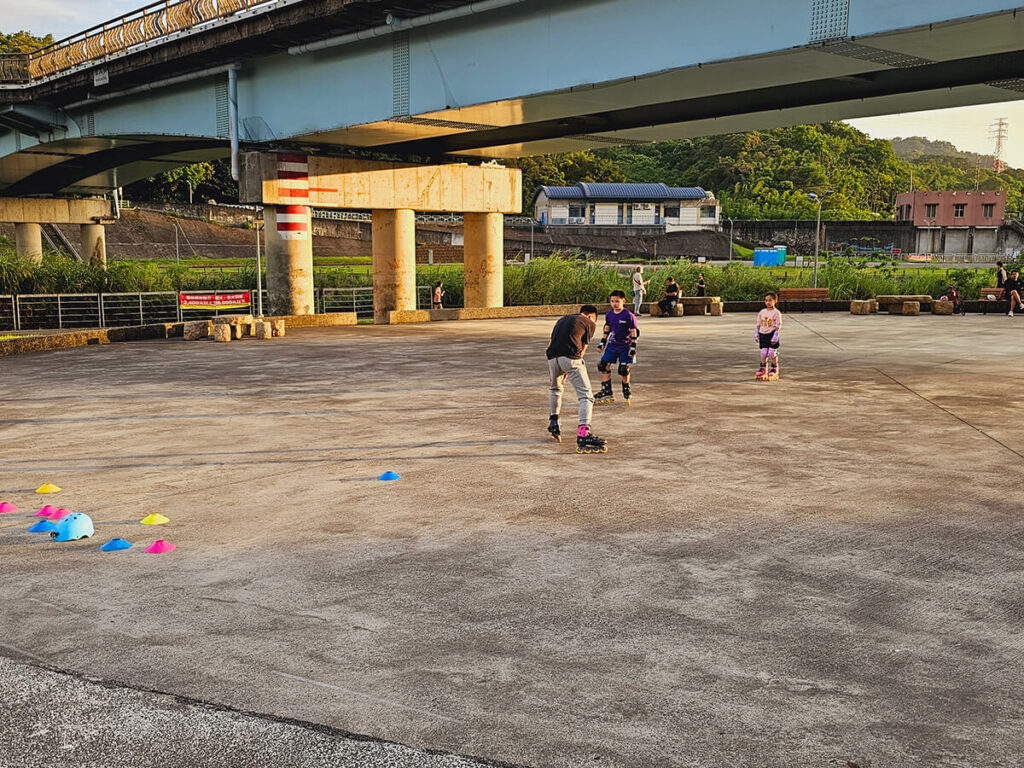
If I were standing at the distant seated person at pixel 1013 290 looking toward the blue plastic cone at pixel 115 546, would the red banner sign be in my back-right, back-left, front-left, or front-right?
front-right

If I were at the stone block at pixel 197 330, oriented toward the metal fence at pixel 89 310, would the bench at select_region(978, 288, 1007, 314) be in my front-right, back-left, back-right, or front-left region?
back-right

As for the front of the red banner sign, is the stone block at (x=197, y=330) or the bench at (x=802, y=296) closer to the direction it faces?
the stone block

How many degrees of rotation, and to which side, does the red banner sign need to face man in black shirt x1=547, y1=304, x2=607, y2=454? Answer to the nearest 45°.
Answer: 0° — it already faces them

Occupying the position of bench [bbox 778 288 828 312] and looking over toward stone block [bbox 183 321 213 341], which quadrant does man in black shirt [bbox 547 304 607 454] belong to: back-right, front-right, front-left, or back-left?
front-left

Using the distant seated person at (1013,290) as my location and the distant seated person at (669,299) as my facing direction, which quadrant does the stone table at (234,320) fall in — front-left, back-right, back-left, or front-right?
front-left

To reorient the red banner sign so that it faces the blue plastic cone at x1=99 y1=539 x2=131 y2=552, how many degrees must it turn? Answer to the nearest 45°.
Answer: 0° — it already faces it

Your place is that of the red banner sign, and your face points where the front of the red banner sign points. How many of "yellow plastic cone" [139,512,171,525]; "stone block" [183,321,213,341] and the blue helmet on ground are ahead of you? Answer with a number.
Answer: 3

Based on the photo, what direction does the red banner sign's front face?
toward the camera

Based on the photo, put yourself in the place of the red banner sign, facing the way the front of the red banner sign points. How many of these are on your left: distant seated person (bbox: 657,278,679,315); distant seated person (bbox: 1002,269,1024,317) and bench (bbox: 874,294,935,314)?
3

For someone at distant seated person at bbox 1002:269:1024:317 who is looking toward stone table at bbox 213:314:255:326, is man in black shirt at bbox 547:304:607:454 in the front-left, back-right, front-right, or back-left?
front-left

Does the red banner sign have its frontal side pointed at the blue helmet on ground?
yes

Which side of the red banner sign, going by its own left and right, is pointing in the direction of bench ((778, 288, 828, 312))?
left

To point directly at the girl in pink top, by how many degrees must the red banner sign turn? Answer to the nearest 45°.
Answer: approximately 45° to its left

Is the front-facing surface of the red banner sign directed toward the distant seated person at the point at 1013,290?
no
